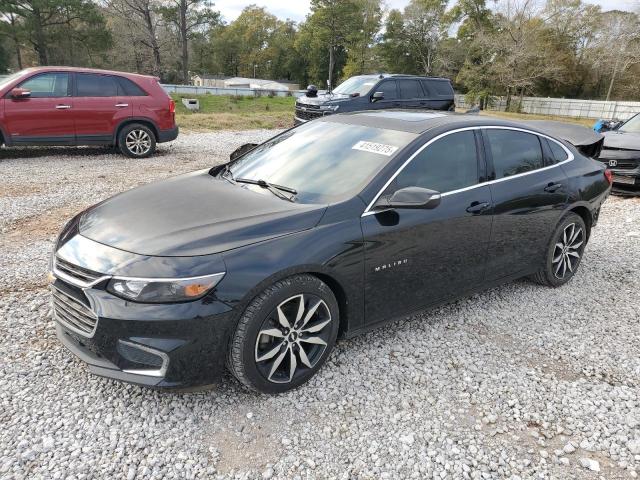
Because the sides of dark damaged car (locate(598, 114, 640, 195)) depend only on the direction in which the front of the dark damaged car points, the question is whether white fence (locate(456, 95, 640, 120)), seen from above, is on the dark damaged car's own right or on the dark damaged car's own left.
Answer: on the dark damaged car's own right

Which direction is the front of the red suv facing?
to the viewer's left

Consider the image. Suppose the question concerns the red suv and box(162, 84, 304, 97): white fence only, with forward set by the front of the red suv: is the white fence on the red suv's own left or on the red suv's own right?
on the red suv's own right

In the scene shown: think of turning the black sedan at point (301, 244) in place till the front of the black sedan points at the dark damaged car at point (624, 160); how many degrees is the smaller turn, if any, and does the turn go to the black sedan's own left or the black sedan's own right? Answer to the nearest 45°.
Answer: approximately 180°

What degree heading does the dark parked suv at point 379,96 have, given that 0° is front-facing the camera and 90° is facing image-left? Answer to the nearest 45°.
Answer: approximately 45°

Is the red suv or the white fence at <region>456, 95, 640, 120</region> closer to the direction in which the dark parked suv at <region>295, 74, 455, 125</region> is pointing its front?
the red suv

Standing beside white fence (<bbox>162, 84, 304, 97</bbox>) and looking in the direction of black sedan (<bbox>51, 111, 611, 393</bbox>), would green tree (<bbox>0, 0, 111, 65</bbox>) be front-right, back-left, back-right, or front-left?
back-right

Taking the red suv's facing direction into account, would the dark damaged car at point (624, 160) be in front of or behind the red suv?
behind

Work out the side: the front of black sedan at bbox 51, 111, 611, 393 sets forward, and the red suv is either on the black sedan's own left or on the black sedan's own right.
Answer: on the black sedan's own right

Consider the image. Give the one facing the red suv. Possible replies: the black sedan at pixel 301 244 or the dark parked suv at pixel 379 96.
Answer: the dark parked suv
